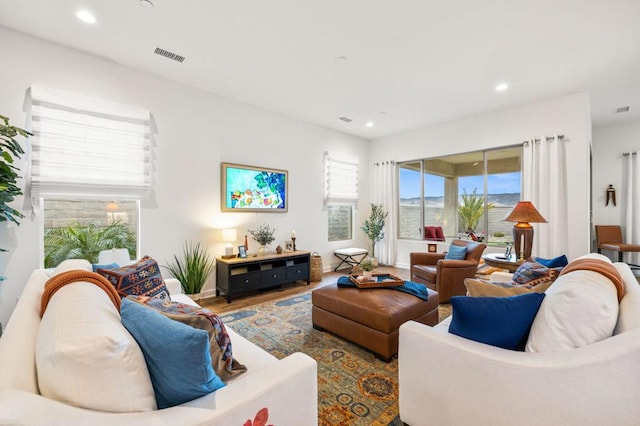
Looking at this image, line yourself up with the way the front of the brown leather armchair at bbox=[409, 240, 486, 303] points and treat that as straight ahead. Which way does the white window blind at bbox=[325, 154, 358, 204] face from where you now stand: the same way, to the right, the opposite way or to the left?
to the left

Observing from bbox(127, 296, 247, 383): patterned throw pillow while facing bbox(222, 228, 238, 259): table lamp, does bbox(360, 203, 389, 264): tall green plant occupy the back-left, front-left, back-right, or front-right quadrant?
front-right

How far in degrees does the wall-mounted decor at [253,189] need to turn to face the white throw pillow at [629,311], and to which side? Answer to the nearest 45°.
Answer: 0° — it already faces it

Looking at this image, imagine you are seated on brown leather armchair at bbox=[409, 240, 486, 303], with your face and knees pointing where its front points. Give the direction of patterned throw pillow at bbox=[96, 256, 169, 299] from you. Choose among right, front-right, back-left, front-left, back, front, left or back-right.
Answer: front

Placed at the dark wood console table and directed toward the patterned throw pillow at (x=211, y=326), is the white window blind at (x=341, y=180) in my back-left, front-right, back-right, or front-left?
back-left

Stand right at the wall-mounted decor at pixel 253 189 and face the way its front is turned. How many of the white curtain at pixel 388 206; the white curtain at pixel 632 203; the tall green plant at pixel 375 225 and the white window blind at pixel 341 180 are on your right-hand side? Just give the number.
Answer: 0

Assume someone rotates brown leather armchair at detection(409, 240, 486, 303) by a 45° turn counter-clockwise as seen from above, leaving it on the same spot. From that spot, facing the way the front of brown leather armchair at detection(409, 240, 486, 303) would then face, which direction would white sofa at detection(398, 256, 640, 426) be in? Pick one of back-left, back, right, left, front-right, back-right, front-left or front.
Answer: front

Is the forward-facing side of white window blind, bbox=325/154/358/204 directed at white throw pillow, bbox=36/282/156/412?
no

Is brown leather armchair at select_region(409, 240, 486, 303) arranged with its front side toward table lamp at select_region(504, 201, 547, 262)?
no

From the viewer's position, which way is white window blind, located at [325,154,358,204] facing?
facing the viewer and to the right of the viewer

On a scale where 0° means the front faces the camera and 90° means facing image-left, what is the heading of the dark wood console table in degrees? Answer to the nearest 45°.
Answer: approximately 315°

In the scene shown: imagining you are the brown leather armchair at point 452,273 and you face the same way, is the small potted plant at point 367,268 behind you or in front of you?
in front

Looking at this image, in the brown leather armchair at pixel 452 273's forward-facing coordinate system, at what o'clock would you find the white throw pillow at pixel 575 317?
The white throw pillow is roughly at 10 o'clock from the brown leather armchair.

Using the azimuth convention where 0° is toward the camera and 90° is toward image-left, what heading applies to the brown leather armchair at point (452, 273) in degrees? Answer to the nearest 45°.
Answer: approximately 45°

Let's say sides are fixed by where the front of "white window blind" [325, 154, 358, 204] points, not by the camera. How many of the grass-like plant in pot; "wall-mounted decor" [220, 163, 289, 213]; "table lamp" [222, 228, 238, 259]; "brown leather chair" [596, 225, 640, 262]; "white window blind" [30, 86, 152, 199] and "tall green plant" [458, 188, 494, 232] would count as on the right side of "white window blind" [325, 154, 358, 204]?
4

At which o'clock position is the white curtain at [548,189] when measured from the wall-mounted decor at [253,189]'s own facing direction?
The white curtain is roughly at 11 o'clock from the wall-mounted decor.

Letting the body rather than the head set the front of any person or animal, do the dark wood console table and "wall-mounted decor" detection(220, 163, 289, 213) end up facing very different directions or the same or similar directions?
same or similar directions

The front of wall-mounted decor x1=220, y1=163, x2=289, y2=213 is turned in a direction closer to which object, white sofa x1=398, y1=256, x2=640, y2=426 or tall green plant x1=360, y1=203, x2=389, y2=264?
the white sofa

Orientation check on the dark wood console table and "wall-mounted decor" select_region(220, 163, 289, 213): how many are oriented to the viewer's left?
0

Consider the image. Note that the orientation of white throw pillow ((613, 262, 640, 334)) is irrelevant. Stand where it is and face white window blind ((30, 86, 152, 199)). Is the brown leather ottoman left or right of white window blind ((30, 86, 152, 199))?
right

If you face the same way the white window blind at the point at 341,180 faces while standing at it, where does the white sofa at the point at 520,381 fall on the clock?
The white sofa is roughly at 1 o'clock from the white window blind.

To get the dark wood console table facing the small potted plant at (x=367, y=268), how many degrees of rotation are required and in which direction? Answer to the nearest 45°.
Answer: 0° — it already faces it
